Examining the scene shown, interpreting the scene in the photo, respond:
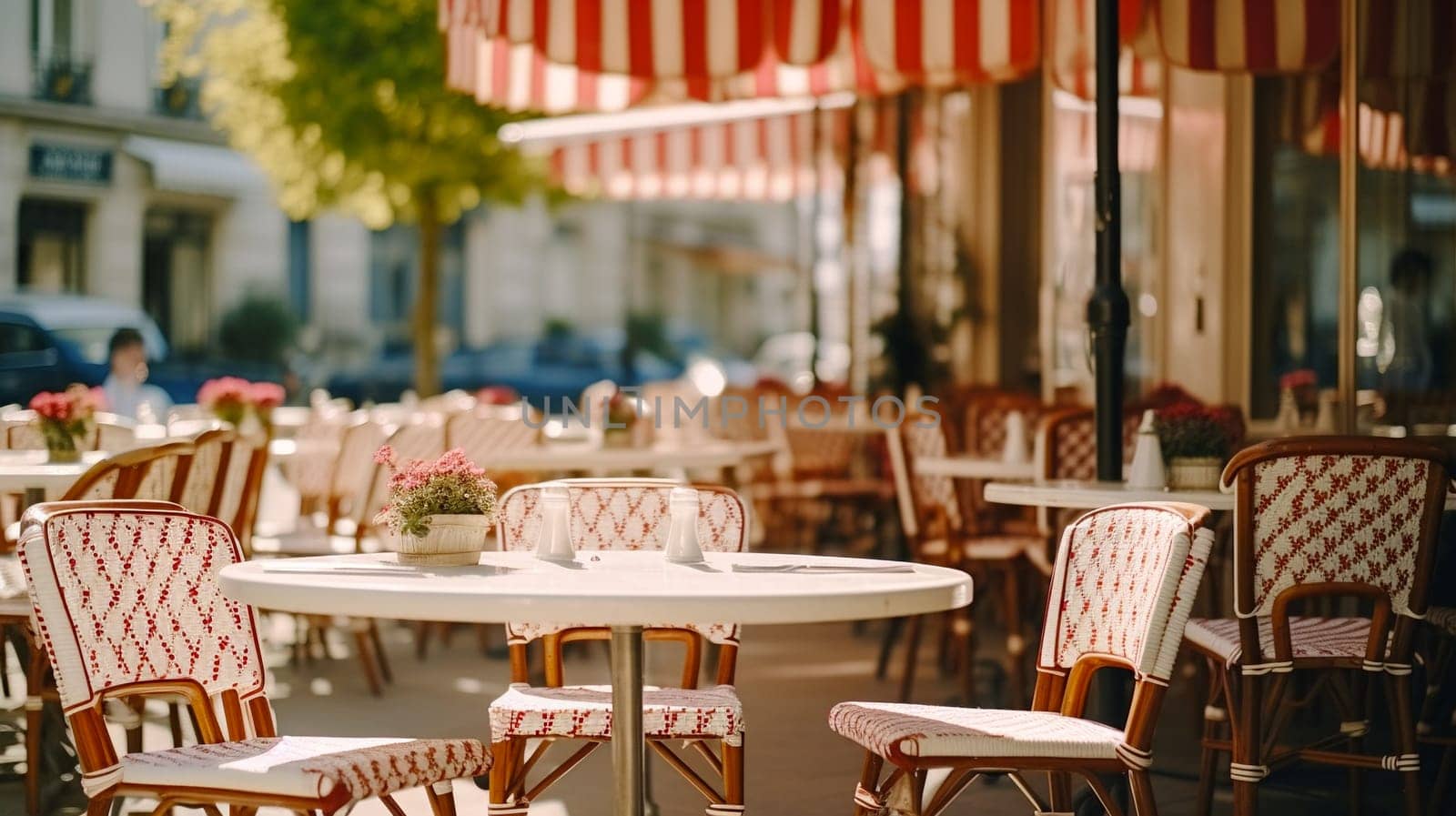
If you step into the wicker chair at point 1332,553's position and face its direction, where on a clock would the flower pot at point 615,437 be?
The flower pot is roughly at 12 o'clock from the wicker chair.

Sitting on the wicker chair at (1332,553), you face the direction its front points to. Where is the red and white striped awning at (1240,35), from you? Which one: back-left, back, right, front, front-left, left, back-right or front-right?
front-right

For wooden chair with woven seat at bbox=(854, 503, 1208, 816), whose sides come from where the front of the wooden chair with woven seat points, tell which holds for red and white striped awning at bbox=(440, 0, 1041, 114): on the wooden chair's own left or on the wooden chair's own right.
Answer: on the wooden chair's own right

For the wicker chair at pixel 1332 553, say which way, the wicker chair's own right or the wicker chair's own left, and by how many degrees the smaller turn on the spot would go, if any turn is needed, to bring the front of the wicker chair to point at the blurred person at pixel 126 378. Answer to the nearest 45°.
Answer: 0° — it already faces them

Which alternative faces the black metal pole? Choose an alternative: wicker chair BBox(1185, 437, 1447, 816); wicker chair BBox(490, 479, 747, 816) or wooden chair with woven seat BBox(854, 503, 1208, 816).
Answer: wicker chair BBox(1185, 437, 1447, 816)

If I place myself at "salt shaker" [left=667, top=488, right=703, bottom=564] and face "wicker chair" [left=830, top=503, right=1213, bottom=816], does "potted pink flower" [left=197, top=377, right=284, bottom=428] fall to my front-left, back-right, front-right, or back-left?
back-left

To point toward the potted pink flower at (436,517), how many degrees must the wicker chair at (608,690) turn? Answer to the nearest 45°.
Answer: approximately 45° to its right

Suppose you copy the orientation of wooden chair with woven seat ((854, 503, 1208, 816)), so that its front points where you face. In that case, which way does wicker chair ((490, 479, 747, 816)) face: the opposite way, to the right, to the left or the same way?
to the left

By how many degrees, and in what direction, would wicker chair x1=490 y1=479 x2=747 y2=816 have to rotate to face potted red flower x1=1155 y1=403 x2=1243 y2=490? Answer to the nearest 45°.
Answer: approximately 135° to its left

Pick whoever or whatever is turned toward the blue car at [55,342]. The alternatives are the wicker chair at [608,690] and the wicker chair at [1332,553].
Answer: the wicker chair at [1332,553]

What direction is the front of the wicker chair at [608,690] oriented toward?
toward the camera

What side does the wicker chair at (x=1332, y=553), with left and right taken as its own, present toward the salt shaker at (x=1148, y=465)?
front

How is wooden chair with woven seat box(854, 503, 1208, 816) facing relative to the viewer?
to the viewer's left
